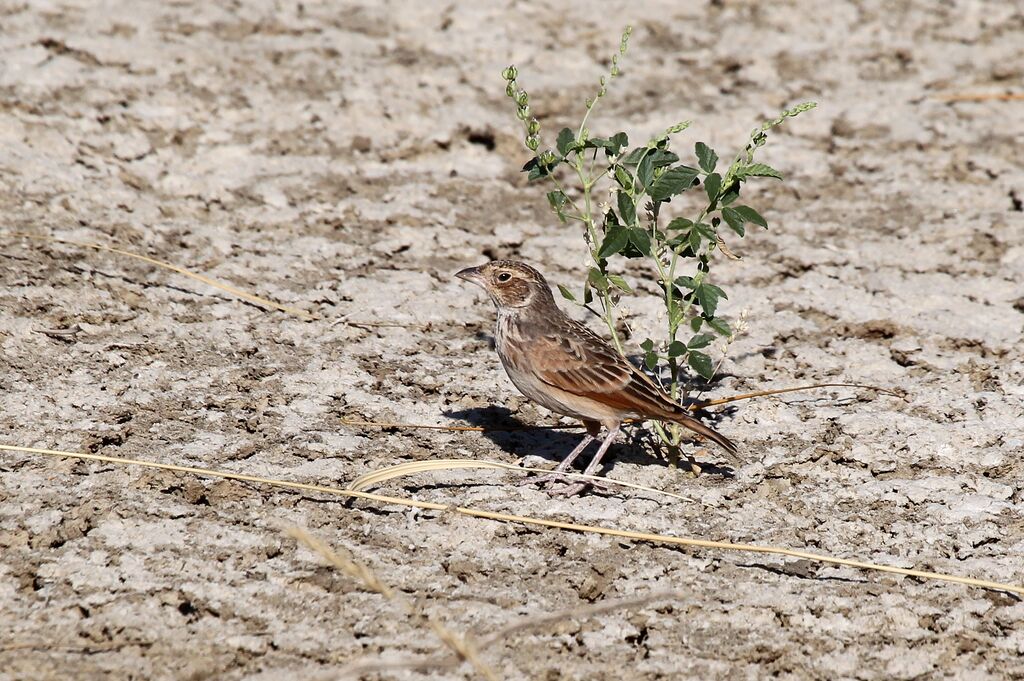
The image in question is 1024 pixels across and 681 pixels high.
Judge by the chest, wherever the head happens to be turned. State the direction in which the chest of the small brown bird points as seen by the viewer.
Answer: to the viewer's left

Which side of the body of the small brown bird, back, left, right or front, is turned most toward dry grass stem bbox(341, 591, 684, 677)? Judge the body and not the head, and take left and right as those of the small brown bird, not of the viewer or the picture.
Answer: left

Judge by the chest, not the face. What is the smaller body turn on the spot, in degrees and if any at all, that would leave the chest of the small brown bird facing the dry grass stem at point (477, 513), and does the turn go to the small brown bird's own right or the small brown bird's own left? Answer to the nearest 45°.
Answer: approximately 45° to the small brown bird's own left

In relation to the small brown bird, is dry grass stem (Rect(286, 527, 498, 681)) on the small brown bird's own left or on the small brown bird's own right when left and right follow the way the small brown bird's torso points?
on the small brown bird's own left

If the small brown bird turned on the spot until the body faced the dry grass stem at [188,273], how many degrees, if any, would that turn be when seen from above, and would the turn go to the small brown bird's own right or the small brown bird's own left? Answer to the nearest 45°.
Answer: approximately 45° to the small brown bird's own right
